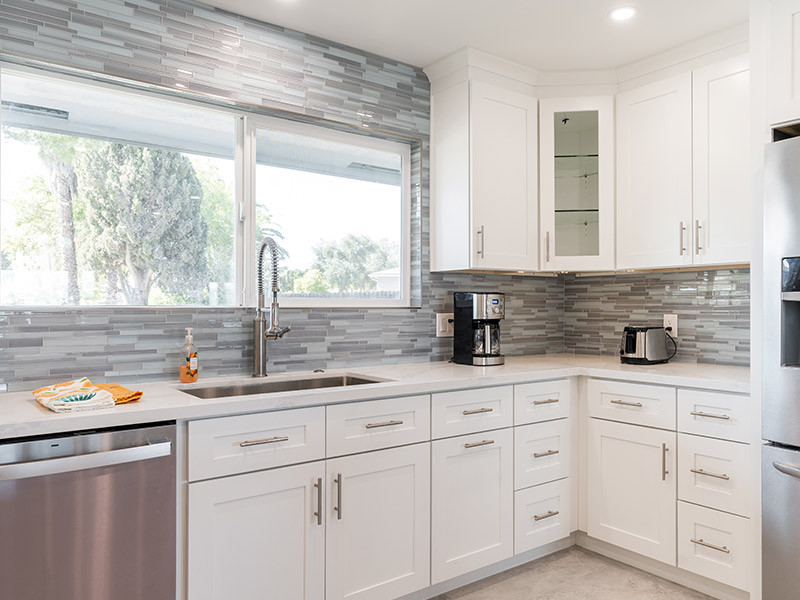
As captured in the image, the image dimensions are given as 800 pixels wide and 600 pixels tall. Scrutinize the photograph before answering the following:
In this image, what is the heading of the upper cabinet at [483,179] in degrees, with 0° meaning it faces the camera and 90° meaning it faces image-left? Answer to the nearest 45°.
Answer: approximately 315°

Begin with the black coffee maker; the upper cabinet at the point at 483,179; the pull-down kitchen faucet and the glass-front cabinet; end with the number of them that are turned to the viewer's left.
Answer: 0

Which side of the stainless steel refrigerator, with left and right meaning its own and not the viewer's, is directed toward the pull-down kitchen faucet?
front

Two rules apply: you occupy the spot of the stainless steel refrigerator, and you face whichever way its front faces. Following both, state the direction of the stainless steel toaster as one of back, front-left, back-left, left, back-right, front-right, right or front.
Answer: right

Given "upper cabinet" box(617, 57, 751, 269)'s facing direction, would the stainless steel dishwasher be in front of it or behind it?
in front

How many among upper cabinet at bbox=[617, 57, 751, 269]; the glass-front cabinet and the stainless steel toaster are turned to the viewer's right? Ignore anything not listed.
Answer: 0

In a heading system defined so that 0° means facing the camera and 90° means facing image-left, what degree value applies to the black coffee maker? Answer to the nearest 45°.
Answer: approximately 315°

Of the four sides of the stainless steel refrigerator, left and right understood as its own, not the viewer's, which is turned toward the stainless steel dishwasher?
front

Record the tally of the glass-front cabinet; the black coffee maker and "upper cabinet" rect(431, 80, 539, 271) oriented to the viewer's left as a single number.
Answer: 0

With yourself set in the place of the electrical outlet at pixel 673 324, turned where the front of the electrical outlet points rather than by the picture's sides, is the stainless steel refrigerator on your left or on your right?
on your left

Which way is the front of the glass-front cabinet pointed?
toward the camera

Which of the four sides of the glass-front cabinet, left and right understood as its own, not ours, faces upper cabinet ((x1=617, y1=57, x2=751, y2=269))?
left

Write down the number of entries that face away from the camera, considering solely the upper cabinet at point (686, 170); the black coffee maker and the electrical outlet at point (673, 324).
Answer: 0

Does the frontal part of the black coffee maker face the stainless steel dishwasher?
no

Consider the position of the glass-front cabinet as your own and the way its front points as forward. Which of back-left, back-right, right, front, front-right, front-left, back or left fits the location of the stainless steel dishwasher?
front-right

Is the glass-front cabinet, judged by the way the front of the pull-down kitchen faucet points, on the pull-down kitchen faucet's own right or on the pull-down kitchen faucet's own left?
on the pull-down kitchen faucet's own left

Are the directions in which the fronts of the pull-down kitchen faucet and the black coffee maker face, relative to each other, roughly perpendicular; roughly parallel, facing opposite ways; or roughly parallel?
roughly parallel

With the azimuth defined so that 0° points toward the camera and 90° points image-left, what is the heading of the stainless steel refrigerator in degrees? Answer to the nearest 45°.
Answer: approximately 45°

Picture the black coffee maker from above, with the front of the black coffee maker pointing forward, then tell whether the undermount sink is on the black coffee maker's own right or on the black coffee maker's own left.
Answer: on the black coffee maker's own right

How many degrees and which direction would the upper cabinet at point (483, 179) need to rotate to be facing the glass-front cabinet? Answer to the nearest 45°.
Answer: approximately 90° to its left
